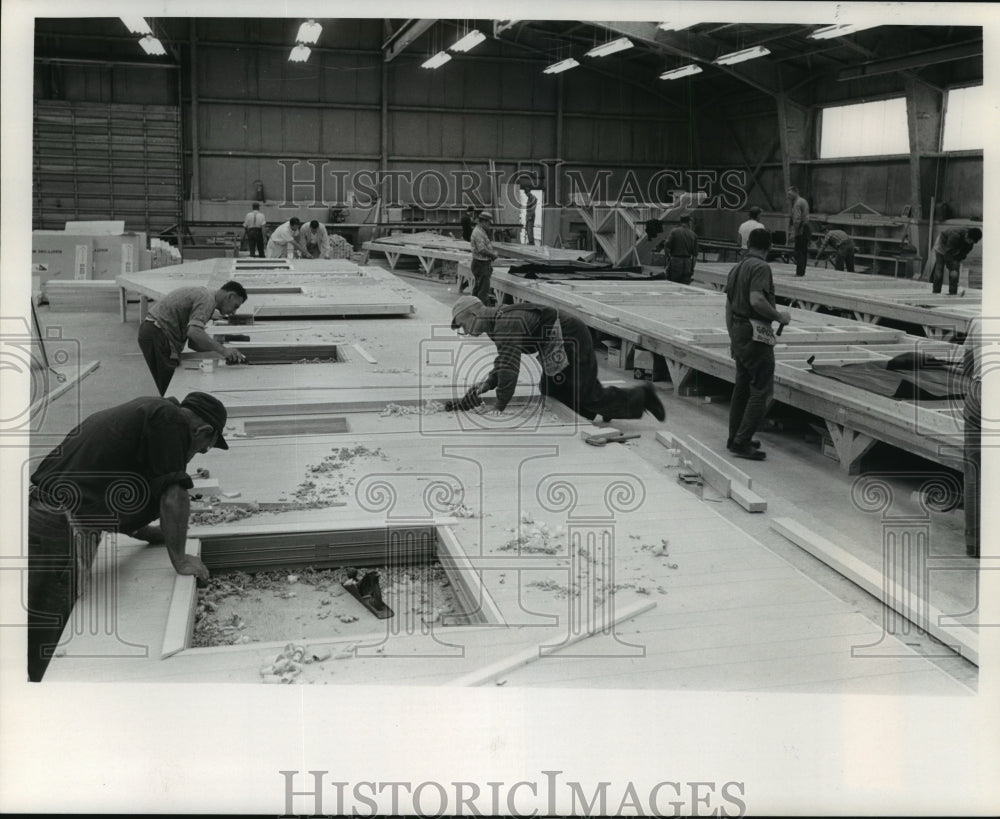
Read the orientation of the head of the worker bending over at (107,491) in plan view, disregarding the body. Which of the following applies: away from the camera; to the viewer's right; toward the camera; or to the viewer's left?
to the viewer's right

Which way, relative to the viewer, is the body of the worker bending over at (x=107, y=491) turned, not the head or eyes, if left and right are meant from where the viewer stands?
facing to the right of the viewer

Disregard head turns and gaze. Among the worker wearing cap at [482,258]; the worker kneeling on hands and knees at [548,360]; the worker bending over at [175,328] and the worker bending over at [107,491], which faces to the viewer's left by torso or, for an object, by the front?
the worker kneeling on hands and knees at [548,360]

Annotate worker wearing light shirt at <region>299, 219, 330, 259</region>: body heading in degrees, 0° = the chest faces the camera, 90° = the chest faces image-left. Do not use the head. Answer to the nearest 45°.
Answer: approximately 0°

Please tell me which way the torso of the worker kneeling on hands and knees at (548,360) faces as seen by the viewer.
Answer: to the viewer's left
